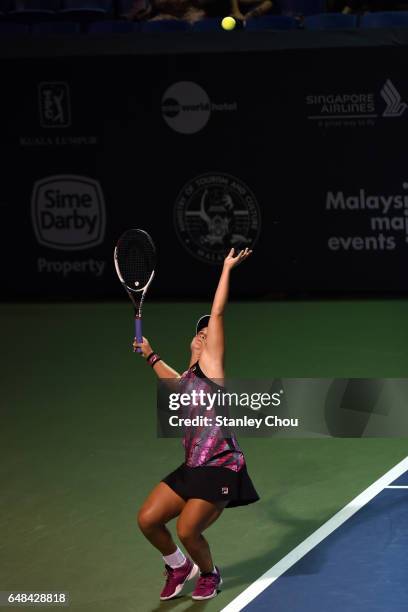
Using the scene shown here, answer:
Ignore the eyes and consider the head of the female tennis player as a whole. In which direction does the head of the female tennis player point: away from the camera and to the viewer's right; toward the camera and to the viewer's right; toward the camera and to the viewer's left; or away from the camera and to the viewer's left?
toward the camera and to the viewer's left

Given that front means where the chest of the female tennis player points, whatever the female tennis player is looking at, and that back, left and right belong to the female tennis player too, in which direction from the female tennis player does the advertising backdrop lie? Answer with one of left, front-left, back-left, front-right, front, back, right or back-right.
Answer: back-right

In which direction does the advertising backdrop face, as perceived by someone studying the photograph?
facing the viewer

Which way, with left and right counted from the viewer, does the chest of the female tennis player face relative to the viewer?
facing the viewer and to the left of the viewer

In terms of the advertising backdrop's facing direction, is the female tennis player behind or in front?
in front
